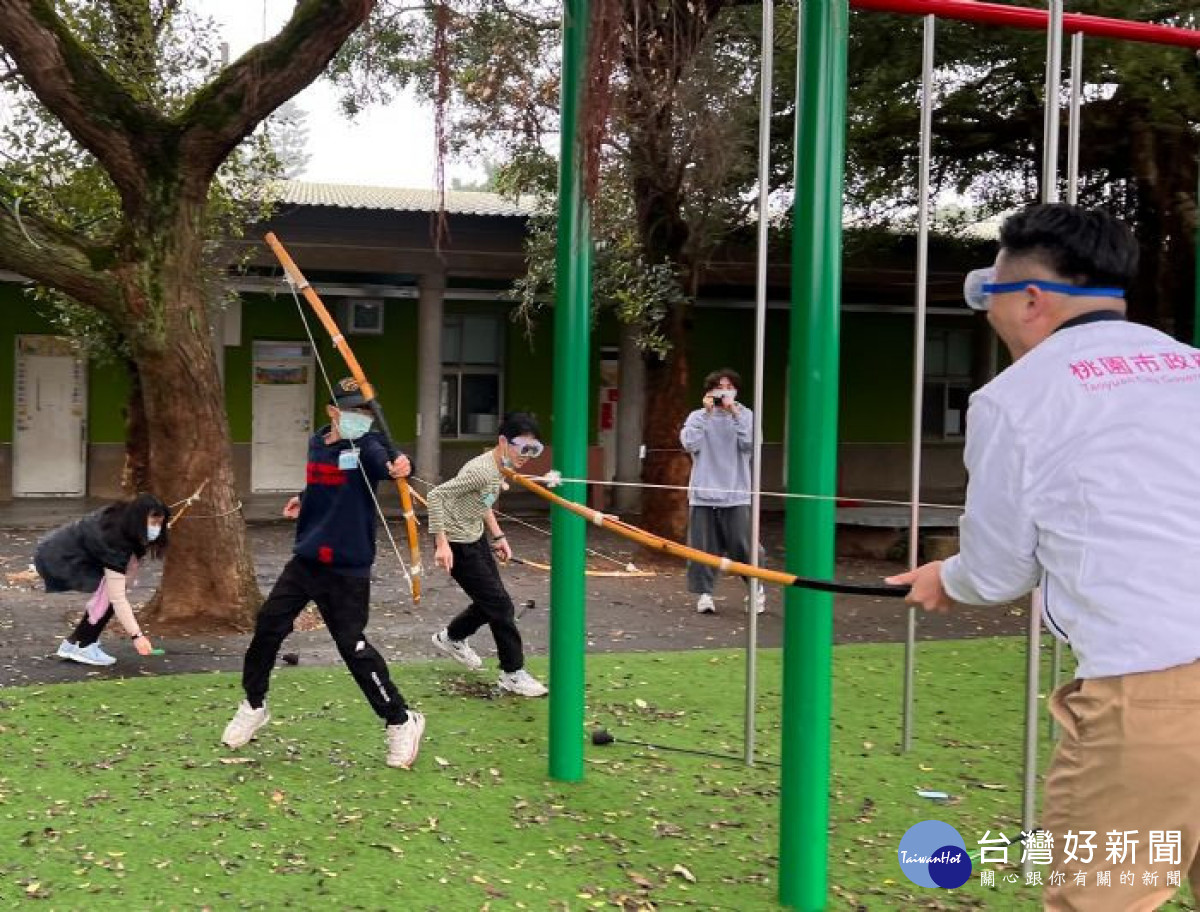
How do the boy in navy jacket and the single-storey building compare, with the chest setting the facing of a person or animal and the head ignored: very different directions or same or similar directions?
same or similar directions

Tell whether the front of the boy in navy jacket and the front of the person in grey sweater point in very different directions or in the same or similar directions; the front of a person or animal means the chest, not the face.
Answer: same or similar directions

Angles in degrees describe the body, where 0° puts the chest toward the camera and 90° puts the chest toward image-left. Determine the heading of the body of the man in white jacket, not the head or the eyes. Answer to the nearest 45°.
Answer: approximately 135°

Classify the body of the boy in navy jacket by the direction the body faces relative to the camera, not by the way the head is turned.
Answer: toward the camera

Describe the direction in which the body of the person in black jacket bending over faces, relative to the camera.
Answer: to the viewer's right

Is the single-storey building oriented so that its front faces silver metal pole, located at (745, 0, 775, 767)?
yes

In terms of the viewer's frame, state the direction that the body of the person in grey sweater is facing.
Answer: toward the camera

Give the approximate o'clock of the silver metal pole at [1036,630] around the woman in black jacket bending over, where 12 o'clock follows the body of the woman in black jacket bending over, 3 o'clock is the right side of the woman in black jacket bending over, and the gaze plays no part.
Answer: The silver metal pole is roughly at 2 o'clock from the woman in black jacket bending over.

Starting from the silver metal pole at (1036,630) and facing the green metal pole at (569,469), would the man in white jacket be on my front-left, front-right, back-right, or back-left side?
back-left

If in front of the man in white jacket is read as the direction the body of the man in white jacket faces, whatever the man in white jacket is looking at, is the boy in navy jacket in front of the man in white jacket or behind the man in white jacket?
in front

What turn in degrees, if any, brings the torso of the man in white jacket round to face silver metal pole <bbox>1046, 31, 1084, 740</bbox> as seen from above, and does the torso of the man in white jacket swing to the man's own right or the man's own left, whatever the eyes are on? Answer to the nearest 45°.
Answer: approximately 45° to the man's own right

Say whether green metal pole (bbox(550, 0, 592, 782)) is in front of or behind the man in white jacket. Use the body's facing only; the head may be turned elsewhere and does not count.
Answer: in front

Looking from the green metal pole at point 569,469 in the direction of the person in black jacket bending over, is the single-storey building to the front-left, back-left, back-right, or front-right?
front-right

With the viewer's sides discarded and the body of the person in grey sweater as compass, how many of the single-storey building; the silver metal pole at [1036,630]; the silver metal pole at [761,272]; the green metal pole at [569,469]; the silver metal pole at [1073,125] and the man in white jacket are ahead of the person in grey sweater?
5

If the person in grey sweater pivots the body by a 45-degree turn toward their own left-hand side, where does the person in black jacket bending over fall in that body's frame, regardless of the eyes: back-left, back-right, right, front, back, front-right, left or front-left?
right

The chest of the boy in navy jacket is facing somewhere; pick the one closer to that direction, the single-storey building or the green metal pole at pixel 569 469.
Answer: the green metal pole

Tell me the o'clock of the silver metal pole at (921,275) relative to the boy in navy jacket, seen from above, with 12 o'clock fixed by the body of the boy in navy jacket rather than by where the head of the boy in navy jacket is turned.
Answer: The silver metal pole is roughly at 10 o'clock from the boy in navy jacket.
